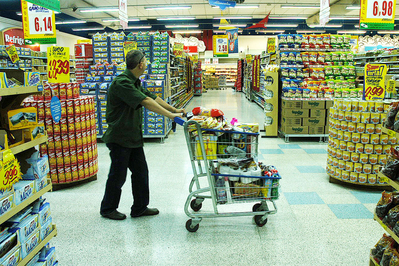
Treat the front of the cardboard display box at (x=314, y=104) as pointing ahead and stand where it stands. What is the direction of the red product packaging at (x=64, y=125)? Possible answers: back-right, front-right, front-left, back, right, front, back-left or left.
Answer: front-right

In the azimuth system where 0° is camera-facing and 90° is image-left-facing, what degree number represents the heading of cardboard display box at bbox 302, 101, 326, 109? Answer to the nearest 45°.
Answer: approximately 0°

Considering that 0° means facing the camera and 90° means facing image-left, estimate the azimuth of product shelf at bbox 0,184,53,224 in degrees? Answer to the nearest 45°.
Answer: approximately 315°

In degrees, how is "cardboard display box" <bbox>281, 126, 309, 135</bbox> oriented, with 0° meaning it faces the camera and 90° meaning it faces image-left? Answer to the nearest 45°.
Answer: approximately 0°
